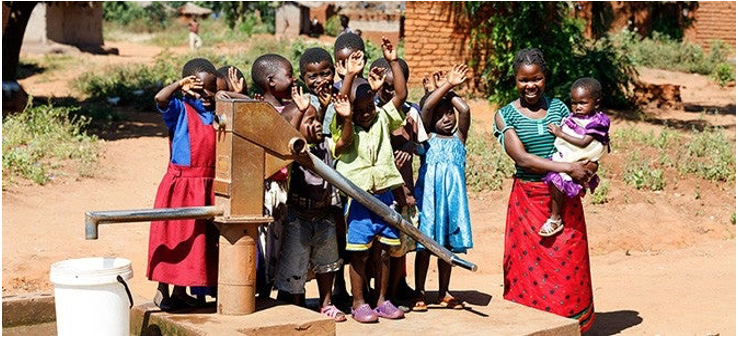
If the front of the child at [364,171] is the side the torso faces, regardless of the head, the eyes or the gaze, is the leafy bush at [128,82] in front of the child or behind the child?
behind

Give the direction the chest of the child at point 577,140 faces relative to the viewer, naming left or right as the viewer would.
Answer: facing the viewer and to the left of the viewer

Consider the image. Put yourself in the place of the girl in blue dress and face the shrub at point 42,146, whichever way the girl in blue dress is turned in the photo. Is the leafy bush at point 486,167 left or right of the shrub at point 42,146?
right

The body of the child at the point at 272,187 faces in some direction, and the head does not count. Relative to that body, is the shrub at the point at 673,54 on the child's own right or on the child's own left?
on the child's own left

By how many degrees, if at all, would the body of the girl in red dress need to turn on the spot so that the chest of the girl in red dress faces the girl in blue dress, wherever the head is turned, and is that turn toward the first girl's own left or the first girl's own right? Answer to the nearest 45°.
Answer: approximately 45° to the first girl's own left

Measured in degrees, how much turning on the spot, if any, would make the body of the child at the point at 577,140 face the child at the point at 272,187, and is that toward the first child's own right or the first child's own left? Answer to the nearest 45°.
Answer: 0° — they already face them

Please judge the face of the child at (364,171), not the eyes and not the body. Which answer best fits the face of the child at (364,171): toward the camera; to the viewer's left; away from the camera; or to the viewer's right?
toward the camera

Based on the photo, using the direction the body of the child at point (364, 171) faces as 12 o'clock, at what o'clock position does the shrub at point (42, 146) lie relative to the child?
The shrub is roughly at 5 o'clock from the child.

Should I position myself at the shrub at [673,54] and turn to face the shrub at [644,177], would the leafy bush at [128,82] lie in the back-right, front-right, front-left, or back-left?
front-right

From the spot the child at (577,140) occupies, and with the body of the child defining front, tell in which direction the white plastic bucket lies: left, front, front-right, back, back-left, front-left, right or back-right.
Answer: front

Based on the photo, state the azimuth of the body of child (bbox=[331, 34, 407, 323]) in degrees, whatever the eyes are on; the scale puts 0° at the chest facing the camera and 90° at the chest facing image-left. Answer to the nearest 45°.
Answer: approximately 0°

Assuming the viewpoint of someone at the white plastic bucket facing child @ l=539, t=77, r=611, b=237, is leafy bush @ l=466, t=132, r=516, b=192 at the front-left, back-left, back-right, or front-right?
front-left
